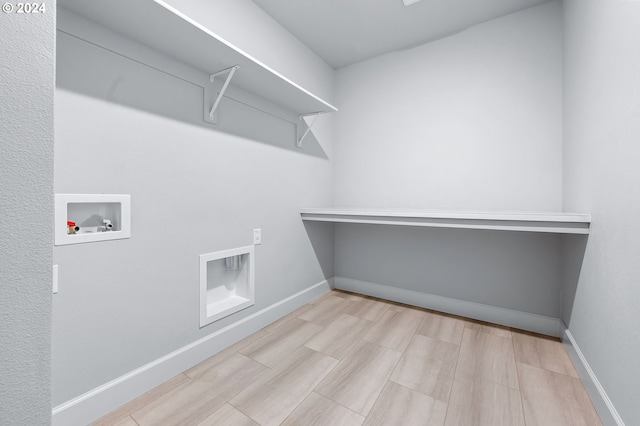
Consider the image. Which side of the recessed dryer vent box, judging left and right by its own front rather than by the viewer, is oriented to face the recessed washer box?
right

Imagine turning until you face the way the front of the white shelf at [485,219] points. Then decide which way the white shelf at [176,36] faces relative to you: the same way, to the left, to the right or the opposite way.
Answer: to the left

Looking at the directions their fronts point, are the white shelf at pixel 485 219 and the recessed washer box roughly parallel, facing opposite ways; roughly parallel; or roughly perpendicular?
roughly perpendicular

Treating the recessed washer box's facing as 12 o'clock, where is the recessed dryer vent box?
The recessed dryer vent box is roughly at 10 o'clock from the recessed washer box.

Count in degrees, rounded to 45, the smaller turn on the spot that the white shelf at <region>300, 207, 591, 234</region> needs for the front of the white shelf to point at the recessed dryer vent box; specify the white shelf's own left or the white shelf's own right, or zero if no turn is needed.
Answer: approximately 90° to the white shelf's own right

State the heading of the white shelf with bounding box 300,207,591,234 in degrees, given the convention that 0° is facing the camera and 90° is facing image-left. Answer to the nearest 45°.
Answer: approximately 0°

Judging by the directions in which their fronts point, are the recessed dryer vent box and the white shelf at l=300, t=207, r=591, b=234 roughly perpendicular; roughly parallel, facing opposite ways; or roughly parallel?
roughly perpendicular

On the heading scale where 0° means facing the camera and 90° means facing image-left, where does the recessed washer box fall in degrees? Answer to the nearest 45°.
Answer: approximately 315°
